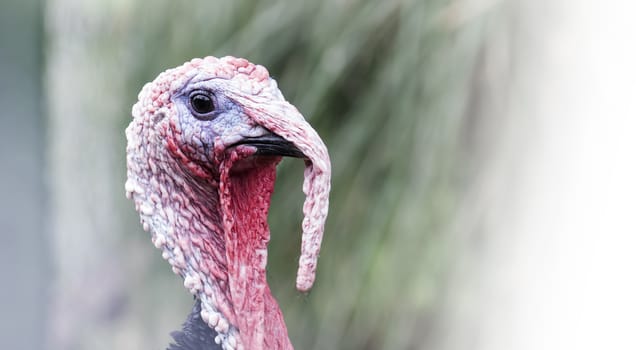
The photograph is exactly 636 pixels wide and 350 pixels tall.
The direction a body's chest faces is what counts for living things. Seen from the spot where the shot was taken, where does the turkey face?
facing to the right of the viewer
